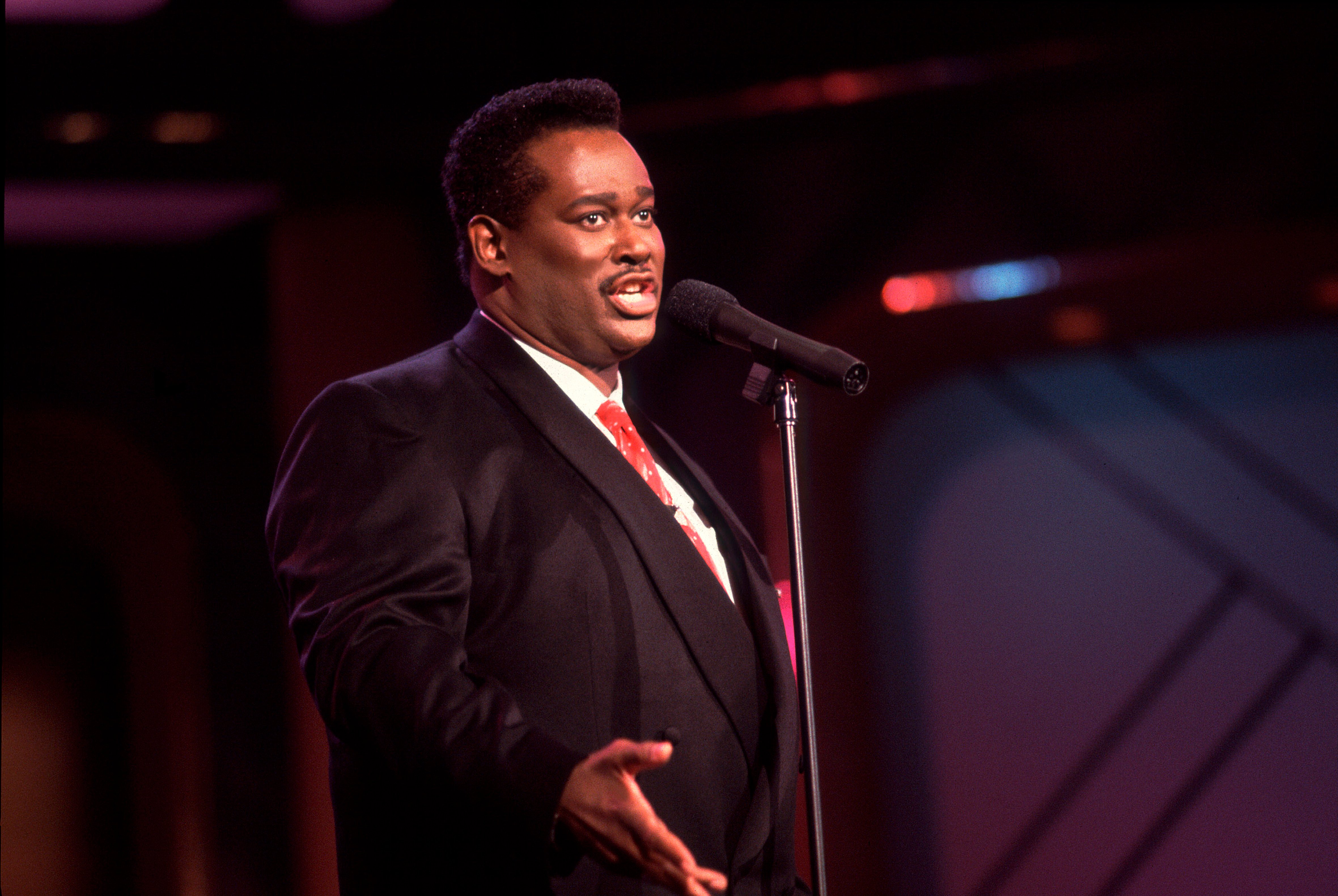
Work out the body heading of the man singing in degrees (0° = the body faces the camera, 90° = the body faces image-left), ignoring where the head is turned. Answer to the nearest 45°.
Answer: approximately 315°

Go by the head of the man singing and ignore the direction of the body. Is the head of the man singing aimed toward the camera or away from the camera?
toward the camera
